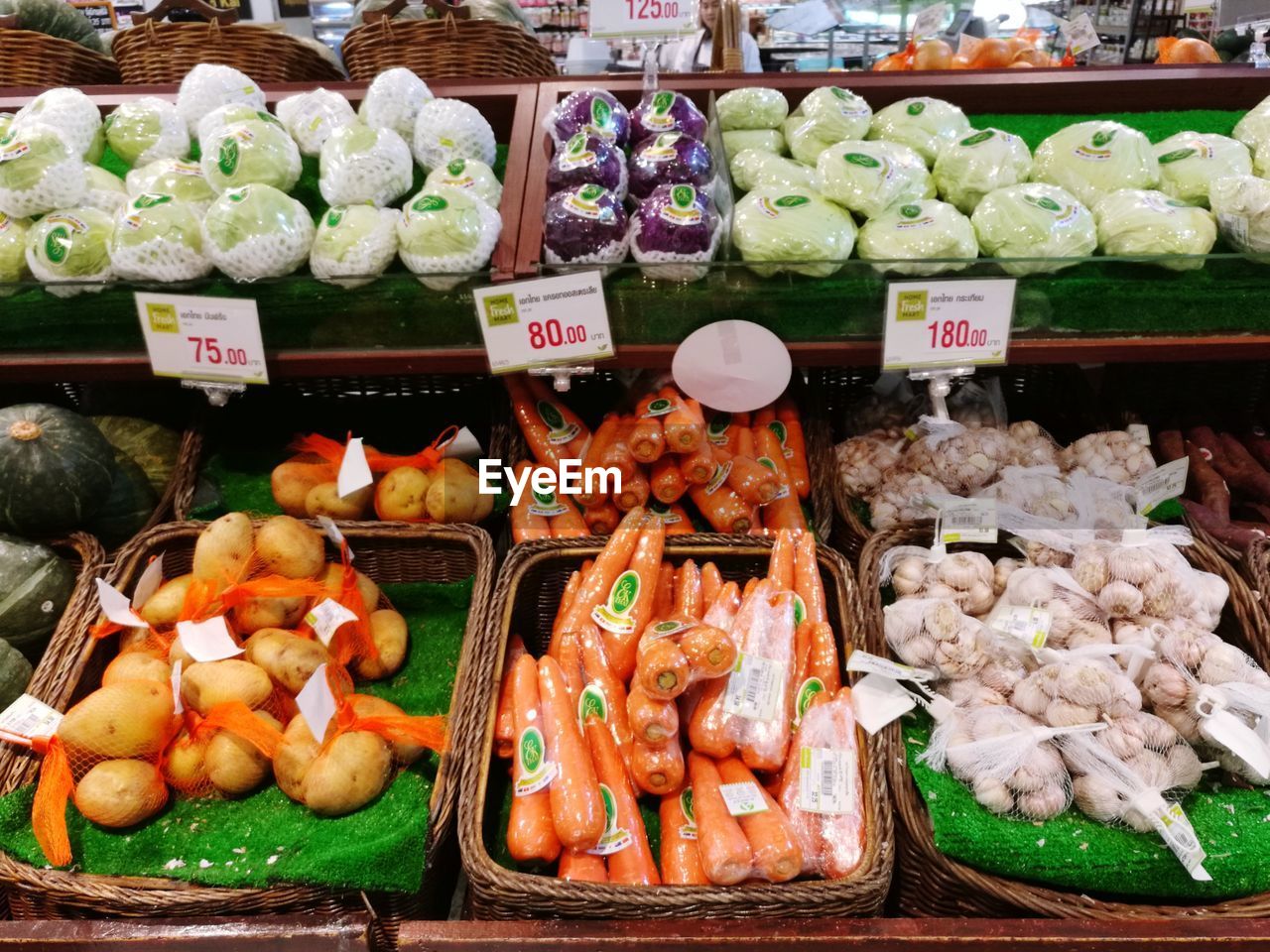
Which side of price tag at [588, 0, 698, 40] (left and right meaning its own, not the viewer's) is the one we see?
front

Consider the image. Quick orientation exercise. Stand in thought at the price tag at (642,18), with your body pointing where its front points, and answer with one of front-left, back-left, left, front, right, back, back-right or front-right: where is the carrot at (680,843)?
front

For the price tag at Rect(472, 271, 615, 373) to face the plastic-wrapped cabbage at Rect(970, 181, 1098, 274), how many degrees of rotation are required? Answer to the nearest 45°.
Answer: approximately 90° to its left

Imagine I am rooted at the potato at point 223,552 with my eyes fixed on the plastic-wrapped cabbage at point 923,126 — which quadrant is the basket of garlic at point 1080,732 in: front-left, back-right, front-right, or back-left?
front-right

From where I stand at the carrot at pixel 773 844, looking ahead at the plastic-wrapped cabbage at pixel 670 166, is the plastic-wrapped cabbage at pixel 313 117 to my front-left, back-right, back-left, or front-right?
front-left

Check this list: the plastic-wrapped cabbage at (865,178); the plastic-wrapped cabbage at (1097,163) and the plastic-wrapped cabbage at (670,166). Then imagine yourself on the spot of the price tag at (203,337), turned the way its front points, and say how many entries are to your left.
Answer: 3

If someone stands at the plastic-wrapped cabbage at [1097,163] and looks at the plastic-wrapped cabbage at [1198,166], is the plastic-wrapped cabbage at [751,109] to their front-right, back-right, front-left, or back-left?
back-left

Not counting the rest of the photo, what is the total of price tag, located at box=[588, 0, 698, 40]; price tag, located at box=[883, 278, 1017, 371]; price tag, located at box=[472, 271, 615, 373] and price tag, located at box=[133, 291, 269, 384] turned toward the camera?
4

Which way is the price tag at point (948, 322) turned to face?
toward the camera
